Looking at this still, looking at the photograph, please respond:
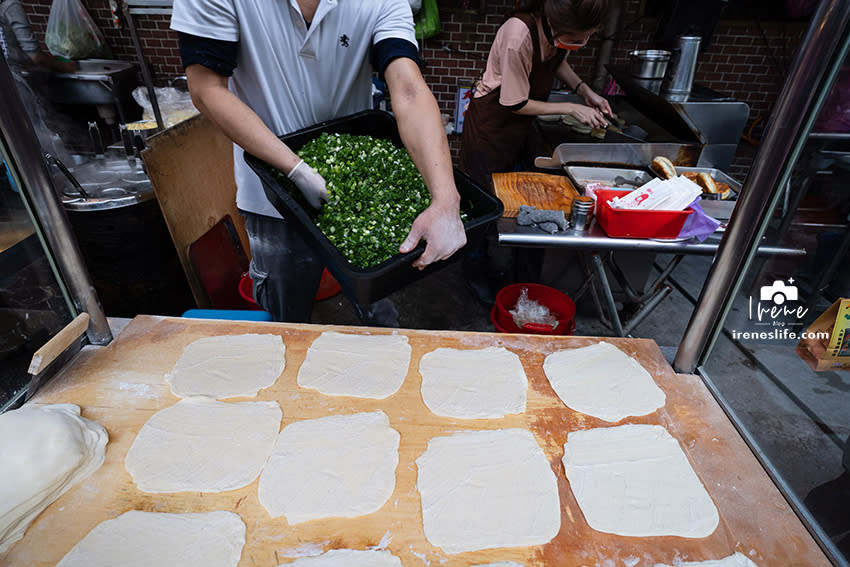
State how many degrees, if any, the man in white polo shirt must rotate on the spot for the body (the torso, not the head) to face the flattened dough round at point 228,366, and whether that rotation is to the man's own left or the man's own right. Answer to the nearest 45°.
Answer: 0° — they already face it

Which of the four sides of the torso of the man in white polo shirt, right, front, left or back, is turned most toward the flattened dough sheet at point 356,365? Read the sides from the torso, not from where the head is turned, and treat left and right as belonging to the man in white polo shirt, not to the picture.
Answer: front

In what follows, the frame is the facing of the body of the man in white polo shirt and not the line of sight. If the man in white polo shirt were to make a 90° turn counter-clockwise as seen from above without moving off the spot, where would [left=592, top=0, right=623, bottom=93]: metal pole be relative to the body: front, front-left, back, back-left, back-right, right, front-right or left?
front-left

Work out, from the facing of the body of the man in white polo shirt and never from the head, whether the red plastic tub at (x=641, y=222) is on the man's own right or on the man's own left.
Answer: on the man's own left

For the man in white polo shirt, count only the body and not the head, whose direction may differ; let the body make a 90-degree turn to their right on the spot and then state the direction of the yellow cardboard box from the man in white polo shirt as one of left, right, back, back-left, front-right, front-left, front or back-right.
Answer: back-left

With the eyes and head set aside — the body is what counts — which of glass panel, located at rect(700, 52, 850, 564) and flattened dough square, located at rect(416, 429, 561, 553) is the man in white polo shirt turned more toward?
the flattened dough square

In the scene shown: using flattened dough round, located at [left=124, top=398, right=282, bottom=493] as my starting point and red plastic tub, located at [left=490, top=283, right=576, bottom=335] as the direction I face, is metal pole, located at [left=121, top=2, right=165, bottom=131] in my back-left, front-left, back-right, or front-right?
front-left

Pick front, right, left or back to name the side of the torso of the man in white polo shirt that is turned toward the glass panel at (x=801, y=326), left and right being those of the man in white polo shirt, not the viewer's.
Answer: left

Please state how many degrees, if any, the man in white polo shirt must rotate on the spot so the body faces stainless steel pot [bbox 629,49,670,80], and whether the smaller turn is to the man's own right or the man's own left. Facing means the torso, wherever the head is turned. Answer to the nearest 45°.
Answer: approximately 135° to the man's own left

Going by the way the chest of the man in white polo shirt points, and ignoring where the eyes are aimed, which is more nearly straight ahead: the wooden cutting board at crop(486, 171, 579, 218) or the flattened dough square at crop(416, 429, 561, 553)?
the flattened dough square

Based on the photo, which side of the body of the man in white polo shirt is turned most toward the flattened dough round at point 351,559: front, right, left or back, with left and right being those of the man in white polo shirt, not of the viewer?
front

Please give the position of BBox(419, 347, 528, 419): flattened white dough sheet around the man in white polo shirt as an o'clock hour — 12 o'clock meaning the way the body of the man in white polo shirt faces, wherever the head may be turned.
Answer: The flattened white dough sheet is roughly at 11 o'clock from the man in white polo shirt.

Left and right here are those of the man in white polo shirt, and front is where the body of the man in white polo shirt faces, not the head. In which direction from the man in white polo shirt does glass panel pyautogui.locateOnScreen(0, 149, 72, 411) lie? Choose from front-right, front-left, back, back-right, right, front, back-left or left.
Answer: right

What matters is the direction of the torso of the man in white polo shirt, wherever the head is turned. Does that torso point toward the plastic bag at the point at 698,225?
no

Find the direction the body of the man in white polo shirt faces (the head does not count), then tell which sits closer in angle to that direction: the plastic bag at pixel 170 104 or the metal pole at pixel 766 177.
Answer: the metal pole

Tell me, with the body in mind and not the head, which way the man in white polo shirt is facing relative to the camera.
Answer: toward the camera

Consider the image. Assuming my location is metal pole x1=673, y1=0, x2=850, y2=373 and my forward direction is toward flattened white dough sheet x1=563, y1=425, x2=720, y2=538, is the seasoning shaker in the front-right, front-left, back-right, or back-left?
back-right
